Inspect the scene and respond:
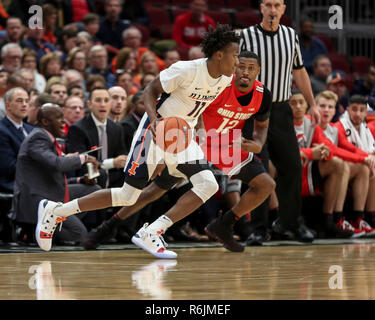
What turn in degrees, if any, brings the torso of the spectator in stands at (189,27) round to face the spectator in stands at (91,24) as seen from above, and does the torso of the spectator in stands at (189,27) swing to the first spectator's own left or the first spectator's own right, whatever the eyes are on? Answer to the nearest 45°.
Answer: approximately 45° to the first spectator's own right

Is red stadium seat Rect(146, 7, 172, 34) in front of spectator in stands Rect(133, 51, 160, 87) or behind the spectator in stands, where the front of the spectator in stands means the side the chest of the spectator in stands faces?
behind

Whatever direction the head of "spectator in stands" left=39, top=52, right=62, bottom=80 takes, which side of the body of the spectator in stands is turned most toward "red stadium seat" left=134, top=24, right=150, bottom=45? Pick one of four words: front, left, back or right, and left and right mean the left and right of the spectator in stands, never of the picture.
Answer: left

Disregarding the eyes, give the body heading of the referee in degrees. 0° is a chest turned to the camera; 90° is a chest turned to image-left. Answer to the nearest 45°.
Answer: approximately 0°

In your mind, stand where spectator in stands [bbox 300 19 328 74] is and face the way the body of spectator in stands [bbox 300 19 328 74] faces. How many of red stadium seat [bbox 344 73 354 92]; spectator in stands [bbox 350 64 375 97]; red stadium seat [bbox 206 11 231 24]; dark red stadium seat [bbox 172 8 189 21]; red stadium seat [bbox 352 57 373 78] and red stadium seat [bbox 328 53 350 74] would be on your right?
2

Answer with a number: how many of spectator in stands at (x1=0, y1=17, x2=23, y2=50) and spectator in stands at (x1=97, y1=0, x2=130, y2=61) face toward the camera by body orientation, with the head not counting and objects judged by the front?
2

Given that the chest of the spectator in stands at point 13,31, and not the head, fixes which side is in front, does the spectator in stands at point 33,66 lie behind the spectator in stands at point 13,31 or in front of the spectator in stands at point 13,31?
in front
